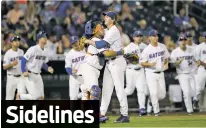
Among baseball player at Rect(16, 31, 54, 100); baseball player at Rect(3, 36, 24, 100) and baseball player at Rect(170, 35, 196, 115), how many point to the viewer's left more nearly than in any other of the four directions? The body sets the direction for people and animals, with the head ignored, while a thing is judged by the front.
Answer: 0

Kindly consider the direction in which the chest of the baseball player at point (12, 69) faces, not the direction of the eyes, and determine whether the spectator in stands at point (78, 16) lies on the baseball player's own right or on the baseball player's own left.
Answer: on the baseball player's own left

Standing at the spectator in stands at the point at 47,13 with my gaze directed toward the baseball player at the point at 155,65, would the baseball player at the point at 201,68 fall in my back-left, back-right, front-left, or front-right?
front-left

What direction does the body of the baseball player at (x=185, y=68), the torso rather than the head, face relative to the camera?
toward the camera

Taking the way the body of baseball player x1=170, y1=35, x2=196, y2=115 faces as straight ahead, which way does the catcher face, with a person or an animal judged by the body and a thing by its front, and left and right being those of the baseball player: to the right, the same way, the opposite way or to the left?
to the left

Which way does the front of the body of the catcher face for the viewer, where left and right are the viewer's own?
facing to the right of the viewer

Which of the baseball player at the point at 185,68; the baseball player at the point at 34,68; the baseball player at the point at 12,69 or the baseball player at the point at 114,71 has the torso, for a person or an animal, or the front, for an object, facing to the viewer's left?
the baseball player at the point at 114,71

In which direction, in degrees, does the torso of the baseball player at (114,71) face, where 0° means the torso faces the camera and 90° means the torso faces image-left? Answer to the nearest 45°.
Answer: approximately 90°

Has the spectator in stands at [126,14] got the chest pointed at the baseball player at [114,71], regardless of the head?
yes

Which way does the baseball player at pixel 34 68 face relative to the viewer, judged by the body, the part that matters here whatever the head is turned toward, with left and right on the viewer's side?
facing the viewer and to the right of the viewer

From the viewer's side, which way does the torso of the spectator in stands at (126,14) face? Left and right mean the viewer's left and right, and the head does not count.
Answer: facing the viewer

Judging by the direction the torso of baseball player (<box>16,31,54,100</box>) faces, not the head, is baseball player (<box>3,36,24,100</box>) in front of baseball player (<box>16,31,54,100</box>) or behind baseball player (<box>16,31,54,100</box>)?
behind

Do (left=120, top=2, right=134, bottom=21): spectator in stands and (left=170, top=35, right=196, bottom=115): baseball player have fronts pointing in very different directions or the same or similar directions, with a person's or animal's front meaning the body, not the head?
same or similar directions
